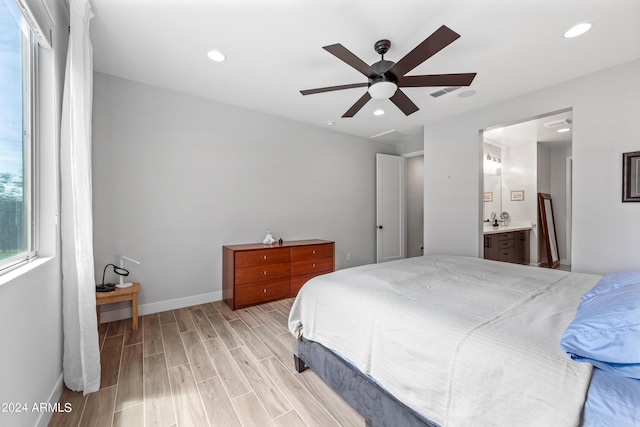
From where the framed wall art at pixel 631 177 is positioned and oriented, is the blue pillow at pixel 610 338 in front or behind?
in front

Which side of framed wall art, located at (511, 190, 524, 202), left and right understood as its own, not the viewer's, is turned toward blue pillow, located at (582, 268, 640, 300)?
front

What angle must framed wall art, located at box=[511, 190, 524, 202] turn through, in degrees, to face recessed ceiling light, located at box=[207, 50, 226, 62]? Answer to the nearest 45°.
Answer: approximately 45° to its right

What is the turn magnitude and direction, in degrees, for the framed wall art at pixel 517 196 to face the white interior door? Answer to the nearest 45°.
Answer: approximately 45° to its right

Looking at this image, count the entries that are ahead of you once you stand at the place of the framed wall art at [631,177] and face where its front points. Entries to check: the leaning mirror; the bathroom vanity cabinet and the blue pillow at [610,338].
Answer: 1

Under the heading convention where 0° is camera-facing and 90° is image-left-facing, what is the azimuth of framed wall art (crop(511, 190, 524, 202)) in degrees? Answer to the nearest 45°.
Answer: approximately 0°

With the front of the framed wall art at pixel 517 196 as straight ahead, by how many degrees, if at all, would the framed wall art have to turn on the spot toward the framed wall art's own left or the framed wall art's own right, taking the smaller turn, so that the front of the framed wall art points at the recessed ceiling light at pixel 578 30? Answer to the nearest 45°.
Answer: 0° — it already faces it

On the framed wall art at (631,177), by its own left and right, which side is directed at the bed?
front
